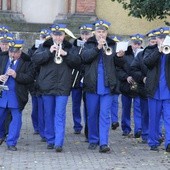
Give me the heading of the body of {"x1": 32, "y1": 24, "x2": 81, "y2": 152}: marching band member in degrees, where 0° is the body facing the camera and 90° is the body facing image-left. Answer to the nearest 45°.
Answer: approximately 0°

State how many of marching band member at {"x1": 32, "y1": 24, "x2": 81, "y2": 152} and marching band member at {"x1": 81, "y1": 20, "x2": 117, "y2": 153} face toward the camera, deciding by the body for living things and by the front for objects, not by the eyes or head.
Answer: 2

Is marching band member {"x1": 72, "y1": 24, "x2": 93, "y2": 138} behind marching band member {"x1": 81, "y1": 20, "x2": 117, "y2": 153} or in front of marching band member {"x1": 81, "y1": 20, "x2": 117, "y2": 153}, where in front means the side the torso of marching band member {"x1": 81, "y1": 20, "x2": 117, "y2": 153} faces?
behind

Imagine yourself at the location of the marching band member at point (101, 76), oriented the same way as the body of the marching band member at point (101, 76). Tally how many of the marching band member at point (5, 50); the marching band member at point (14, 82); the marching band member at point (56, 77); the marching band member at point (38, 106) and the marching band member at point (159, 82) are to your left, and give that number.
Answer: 1

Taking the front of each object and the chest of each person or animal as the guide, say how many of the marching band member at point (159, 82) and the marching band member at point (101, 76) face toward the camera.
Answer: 2

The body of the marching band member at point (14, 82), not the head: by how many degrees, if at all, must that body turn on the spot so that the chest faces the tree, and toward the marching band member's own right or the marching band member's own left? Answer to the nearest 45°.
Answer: approximately 180°

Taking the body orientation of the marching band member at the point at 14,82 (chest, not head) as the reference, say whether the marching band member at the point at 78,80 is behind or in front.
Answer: behind

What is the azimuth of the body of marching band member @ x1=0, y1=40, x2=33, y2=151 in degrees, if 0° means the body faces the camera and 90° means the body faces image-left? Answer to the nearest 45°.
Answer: approximately 45°

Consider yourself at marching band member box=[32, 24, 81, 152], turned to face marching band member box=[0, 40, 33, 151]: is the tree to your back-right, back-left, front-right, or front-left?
back-right

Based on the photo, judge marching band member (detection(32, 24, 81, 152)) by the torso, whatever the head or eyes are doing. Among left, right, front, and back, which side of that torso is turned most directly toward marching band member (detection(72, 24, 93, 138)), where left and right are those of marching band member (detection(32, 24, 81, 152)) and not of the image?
back

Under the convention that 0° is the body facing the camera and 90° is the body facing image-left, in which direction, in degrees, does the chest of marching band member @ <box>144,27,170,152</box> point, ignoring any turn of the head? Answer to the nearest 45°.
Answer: approximately 0°

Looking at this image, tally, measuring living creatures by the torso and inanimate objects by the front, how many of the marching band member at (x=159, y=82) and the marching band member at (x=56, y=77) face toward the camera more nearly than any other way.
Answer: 2
